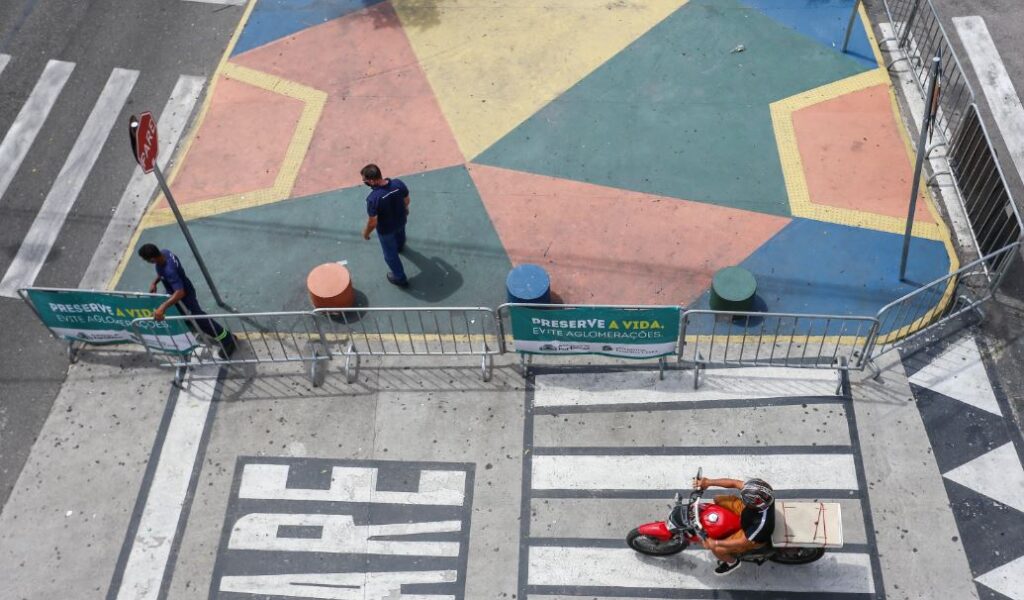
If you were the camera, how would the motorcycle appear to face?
facing to the left of the viewer

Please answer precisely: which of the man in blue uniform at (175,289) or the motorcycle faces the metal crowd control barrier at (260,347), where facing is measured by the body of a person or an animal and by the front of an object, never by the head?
the motorcycle

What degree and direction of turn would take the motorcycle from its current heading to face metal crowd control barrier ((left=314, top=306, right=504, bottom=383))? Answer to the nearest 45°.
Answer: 0° — it already faces it

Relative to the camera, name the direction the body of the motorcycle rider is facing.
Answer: to the viewer's left
